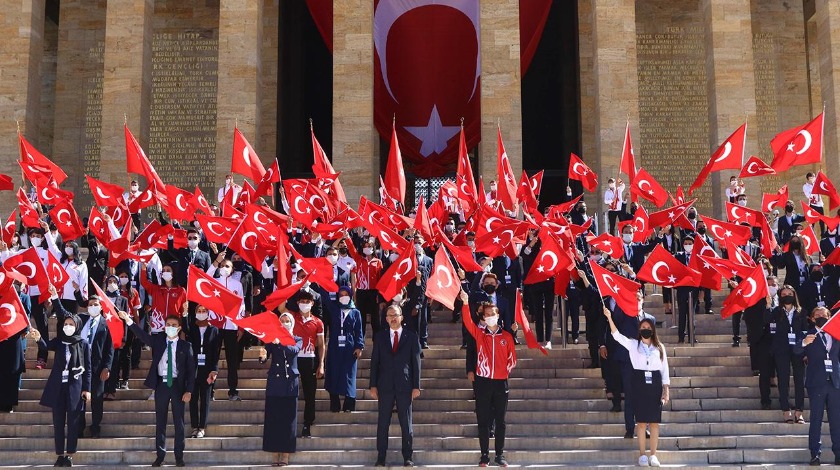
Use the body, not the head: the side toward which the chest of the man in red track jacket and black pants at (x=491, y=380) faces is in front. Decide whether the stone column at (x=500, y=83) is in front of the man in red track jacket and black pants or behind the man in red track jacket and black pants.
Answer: behind

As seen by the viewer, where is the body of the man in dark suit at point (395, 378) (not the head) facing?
toward the camera

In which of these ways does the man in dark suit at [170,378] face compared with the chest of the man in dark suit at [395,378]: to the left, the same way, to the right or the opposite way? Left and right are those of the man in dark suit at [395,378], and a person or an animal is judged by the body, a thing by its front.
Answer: the same way

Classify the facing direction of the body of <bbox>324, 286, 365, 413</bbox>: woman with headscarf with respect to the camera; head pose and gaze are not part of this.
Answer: toward the camera

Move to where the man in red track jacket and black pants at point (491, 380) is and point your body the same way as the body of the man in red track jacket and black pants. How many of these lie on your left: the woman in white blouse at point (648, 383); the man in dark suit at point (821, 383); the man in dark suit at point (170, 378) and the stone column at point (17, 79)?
2

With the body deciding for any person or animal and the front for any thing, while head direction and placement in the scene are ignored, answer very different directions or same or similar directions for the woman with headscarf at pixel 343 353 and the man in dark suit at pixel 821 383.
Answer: same or similar directions

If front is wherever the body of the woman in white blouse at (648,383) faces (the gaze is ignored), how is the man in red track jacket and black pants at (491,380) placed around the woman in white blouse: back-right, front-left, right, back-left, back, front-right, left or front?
right

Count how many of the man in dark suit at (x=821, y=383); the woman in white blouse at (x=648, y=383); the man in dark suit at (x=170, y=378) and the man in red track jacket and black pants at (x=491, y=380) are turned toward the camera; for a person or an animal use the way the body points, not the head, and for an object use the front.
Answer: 4

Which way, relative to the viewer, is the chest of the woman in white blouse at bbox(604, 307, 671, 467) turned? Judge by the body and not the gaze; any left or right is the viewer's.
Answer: facing the viewer

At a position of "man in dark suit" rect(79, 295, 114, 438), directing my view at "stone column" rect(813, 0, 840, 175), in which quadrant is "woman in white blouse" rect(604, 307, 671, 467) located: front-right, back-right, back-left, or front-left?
front-right

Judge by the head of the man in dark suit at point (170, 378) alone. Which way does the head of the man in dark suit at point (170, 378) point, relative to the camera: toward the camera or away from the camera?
toward the camera

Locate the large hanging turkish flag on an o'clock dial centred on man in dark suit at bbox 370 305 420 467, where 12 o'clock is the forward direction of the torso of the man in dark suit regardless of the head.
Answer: The large hanging turkish flag is roughly at 6 o'clock from the man in dark suit.

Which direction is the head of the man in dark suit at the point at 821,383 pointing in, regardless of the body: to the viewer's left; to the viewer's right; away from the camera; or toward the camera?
toward the camera

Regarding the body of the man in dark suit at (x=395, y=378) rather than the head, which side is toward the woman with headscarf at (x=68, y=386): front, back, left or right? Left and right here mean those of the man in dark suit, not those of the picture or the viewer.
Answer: right

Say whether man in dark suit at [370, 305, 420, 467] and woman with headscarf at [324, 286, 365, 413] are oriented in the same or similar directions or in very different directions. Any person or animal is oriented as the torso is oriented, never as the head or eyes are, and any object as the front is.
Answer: same or similar directions

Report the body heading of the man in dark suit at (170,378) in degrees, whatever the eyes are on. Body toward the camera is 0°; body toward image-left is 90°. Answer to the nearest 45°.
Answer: approximately 0°

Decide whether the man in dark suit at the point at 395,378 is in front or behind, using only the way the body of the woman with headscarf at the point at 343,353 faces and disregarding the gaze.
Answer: in front
